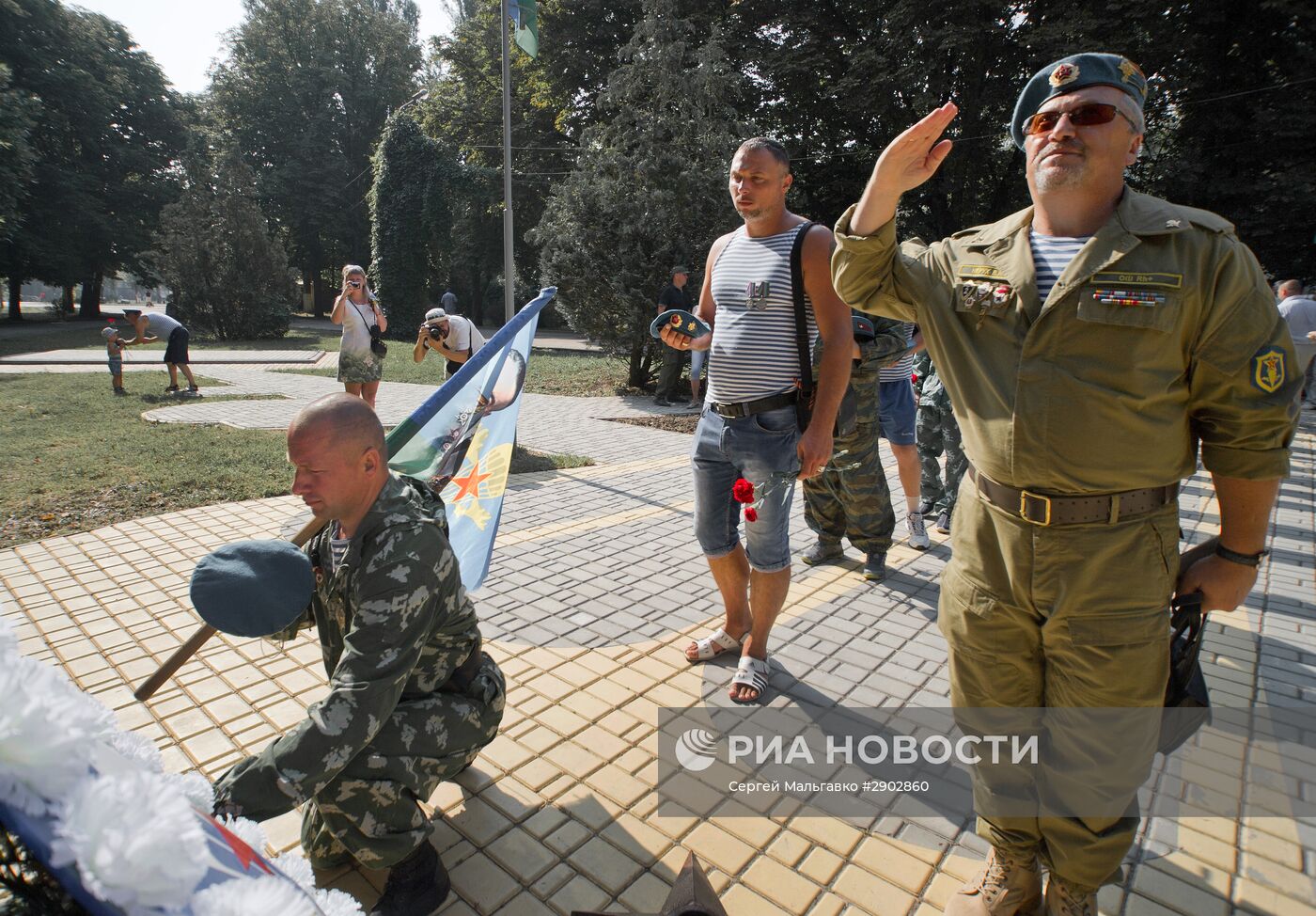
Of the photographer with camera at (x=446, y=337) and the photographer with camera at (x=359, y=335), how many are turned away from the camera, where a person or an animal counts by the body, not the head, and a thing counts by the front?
0

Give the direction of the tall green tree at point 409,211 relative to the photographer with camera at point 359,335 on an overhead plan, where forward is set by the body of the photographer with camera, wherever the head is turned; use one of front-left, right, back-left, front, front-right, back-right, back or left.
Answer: back

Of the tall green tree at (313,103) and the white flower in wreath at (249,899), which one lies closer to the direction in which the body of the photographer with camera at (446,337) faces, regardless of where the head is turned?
the white flower in wreath

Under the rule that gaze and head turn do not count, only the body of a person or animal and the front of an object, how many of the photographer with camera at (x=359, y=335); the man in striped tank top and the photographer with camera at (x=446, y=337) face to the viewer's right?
0

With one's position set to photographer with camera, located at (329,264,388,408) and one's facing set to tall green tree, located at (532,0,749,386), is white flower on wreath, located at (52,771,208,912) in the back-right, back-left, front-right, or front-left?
back-right

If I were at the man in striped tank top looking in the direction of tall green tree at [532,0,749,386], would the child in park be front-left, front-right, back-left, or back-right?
front-left

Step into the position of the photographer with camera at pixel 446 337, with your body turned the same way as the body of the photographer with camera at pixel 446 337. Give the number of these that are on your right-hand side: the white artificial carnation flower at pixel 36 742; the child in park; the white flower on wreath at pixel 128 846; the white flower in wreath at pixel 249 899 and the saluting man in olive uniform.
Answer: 1

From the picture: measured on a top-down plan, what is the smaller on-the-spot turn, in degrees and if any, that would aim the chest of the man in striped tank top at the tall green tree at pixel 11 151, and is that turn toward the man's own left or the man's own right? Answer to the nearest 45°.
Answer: approximately 90° to the man's own right

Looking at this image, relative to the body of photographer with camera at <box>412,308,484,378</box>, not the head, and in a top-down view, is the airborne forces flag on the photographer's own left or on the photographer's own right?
on the photographer's own left

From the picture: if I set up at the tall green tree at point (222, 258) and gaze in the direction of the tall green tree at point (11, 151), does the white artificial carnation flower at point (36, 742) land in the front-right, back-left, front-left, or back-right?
back-left

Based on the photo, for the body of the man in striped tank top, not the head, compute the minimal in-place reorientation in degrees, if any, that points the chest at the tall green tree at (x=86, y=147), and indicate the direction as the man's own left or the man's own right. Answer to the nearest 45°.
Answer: approximately 90° to the man's own right

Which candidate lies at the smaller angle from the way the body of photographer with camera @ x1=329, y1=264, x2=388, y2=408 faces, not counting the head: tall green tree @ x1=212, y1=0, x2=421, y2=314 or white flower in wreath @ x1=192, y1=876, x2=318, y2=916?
the white flower in wreath

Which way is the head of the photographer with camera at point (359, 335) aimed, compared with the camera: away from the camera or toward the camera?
toward the camera

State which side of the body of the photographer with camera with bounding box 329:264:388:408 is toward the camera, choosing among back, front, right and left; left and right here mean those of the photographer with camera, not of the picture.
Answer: front

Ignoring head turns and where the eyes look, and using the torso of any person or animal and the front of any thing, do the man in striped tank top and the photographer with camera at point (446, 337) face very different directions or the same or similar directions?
same or similar directions

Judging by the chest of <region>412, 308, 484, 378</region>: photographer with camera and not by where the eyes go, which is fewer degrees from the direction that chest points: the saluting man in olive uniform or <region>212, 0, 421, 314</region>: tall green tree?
the saluting man in olive uniform

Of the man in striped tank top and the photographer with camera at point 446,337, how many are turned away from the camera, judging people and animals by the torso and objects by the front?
0
